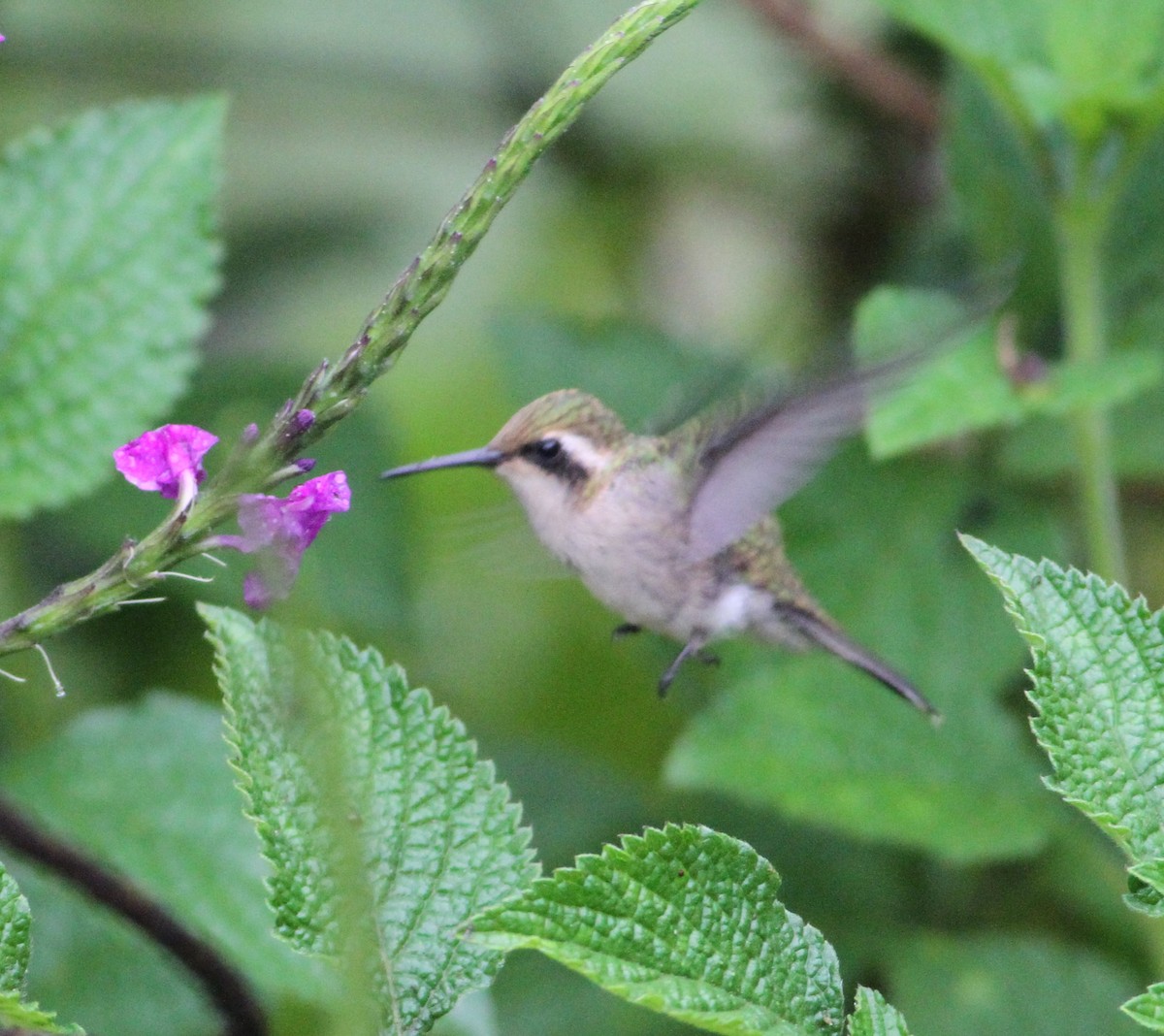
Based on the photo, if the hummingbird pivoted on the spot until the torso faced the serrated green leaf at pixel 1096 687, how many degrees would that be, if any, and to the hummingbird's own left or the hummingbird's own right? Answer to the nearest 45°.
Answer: approximately 135° to the hummingbird's own left

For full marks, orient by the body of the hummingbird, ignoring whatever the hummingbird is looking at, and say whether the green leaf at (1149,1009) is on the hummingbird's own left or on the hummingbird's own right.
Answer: on the hummingbird's own left

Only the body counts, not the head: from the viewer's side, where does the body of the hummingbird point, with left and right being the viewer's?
facing to the left of the viewer
